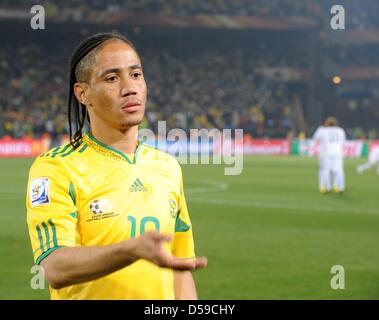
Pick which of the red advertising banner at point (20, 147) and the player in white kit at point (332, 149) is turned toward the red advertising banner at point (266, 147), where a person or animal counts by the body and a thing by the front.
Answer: the player in white kit

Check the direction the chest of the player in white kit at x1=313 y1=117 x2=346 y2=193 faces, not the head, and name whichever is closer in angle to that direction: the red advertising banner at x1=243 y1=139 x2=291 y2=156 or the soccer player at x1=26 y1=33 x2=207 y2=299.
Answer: the red advertising banner

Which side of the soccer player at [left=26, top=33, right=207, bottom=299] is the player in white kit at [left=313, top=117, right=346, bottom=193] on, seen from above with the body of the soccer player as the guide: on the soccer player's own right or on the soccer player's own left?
on the soccer player's own left

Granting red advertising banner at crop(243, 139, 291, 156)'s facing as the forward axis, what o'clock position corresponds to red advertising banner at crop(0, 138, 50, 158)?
red advertising banner at crop(0, 138, 50, 158) is roughly at 2 o'clock from red advertising banner at crop(243, 139, 291, 156).

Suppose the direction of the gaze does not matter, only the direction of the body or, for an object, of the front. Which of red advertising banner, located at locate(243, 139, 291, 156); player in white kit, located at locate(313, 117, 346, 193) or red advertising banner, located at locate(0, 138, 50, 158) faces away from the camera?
the player in white kit

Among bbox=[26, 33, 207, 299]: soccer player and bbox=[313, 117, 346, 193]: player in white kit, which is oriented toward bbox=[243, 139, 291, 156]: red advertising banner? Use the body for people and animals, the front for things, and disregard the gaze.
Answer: the player in white kit

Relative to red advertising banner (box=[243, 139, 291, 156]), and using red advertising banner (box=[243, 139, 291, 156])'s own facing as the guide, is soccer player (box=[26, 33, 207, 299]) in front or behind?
in front

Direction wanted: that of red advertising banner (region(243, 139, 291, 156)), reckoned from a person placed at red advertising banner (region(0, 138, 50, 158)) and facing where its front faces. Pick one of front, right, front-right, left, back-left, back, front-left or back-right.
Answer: left

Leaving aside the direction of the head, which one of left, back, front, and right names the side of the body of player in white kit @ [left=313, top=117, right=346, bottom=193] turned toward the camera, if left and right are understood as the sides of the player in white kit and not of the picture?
back

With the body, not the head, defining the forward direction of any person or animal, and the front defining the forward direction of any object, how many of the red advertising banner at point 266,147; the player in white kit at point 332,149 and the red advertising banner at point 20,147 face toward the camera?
2

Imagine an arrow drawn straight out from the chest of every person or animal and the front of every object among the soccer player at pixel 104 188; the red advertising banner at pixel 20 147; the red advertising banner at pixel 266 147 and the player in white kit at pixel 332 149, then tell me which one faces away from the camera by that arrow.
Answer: the player in white kit

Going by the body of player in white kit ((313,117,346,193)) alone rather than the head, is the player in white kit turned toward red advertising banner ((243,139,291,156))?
yes

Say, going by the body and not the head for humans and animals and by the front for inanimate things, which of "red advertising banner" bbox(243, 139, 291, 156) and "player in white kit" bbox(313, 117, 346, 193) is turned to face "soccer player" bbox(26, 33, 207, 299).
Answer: the red advertising banner
